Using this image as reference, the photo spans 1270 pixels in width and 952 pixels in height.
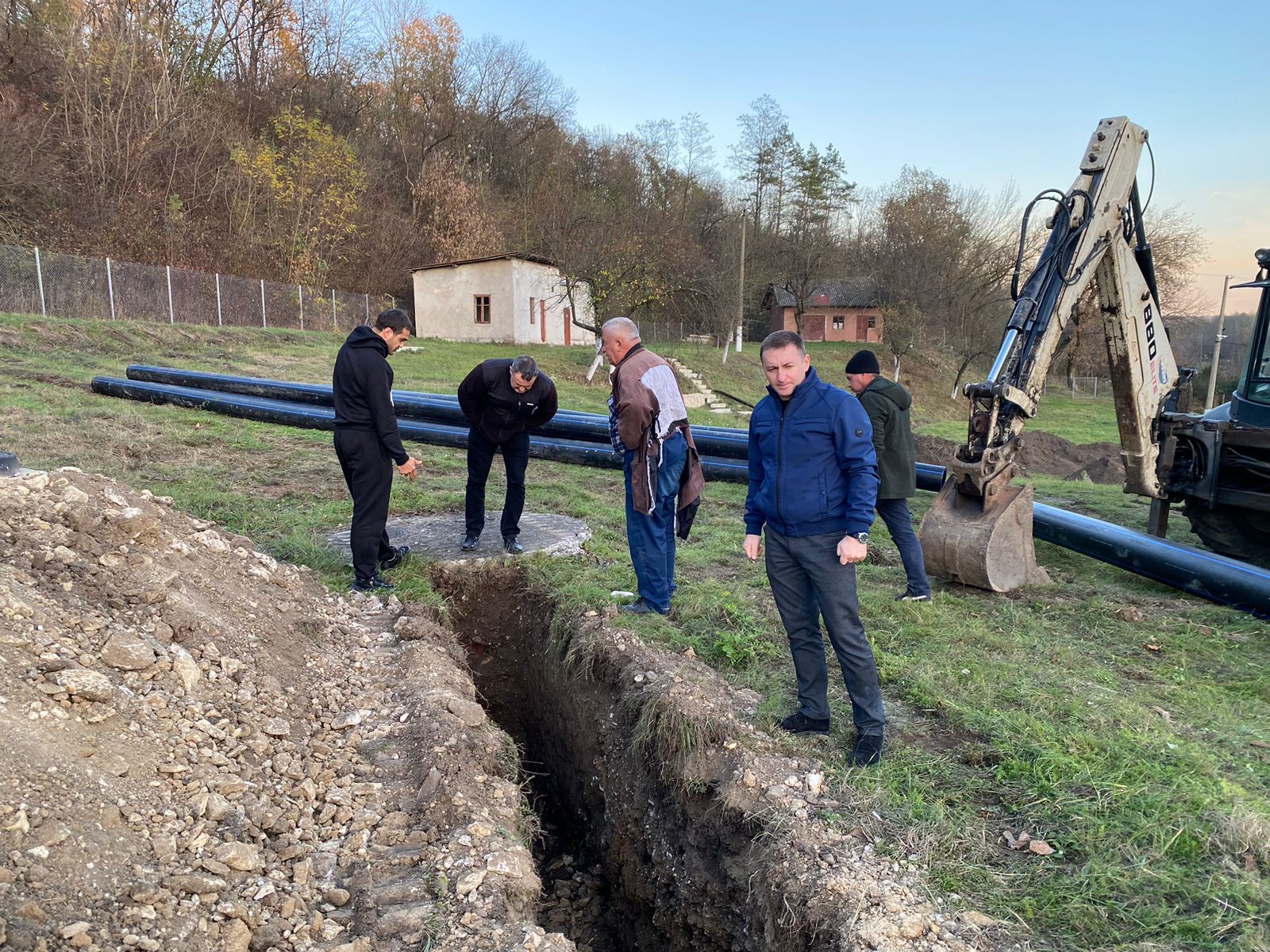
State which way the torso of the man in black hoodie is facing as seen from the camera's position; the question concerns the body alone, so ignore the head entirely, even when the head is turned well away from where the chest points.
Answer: to the viewer's right

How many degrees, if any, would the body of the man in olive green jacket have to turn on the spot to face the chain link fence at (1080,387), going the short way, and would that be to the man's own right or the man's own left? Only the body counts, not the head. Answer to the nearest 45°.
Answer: approximately 90° to the man's own right

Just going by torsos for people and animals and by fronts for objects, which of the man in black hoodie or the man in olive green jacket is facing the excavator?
the man in black hoodie

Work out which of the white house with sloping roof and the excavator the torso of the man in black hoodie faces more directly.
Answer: the excavator

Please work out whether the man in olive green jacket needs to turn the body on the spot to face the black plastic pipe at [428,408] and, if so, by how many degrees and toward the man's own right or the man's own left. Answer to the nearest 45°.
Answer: approximately 45° to the man's own right

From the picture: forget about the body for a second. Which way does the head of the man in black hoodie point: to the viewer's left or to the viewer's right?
to the viewer's right

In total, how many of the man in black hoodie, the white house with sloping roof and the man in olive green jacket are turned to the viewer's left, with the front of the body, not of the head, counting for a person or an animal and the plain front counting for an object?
1

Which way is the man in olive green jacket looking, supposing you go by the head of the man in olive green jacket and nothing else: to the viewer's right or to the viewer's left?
to the viewer's left

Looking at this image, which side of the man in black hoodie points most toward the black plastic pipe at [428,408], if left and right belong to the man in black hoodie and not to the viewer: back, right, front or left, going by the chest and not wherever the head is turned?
left

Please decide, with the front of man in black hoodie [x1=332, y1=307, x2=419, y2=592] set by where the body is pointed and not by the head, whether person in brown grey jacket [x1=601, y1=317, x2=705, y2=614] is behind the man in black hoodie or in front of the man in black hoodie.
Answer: in front

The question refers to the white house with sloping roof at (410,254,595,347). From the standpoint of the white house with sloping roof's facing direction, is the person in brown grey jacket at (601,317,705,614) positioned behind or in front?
in front

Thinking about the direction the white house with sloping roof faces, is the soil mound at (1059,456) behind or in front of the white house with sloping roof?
in front

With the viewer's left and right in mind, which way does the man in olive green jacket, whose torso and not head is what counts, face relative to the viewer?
facing to the left of the viewer

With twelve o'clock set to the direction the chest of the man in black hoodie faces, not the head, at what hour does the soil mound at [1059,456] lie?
The soil mound is roughly at 11 o'clock from the man in black hoodie.

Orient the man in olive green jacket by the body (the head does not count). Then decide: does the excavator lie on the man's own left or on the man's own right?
on the man's own right
